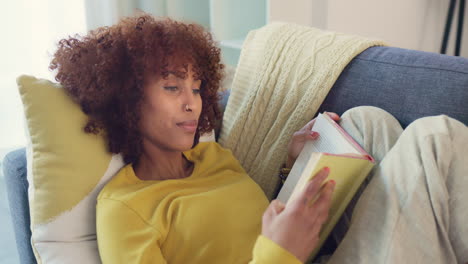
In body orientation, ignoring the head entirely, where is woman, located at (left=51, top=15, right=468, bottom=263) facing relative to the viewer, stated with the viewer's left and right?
facing the viewer and to the right of the viewer

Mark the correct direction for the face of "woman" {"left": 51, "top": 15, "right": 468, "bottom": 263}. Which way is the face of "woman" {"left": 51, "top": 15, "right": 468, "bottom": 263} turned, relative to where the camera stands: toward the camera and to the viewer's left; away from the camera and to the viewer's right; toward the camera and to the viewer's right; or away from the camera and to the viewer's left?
toward the camera and to the viewer's right

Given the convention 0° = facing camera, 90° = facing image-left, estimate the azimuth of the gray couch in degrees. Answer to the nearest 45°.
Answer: approximately 0°
